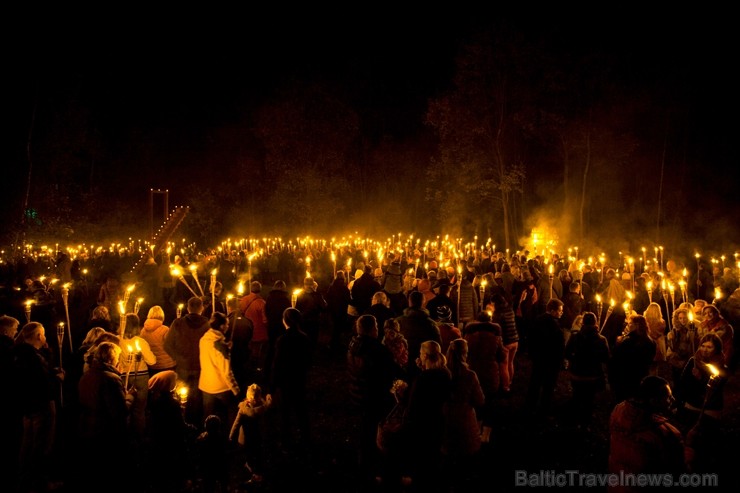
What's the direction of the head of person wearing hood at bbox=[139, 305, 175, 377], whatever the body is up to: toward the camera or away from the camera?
away from the camera

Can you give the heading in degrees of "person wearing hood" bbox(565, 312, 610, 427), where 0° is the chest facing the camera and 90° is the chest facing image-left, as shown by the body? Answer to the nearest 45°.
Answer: approximately 180°

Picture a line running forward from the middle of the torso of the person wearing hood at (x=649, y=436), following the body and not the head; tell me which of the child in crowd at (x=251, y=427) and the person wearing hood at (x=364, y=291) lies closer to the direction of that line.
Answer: the person wearing hood

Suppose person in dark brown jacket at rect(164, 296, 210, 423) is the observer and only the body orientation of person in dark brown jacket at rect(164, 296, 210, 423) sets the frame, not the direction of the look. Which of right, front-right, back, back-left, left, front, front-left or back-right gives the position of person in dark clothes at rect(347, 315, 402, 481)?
back-right

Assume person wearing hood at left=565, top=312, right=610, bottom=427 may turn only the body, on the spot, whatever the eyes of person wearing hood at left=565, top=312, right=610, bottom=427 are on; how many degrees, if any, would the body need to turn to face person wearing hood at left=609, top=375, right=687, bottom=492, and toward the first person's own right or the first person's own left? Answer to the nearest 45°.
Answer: approximately 180°

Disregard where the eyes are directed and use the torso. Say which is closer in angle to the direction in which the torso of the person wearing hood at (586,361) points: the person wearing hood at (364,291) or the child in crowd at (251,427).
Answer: the person wearing hood

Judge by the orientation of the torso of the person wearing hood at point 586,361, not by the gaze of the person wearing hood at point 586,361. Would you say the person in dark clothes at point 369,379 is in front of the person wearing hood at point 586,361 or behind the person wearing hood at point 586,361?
behind

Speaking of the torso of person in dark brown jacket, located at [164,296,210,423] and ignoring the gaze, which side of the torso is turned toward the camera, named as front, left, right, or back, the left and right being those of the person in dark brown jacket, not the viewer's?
back

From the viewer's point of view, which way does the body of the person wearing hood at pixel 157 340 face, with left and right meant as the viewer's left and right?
facing away from the viewer
